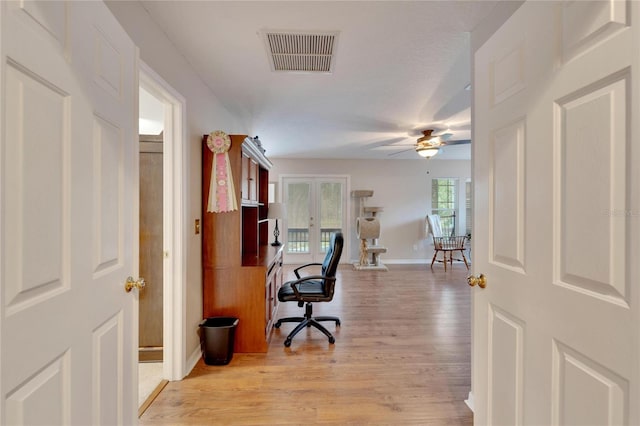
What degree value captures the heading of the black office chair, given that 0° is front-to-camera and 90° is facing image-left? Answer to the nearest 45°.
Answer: approximately 90°

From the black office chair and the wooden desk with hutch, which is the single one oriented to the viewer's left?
the black office chair

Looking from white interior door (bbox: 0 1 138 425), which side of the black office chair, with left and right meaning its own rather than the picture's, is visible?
left

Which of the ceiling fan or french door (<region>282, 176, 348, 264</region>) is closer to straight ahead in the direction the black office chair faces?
the french door

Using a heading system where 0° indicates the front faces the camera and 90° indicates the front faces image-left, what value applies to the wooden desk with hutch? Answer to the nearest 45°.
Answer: approximately 270°

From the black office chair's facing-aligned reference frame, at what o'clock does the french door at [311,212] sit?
The french door is roughly at 3 o'clock from the black office chair.

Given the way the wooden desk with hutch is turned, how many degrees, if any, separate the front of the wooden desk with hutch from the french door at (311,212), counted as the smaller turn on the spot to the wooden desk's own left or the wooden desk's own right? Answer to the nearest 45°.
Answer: approximately 90° to the wooden desk's own left

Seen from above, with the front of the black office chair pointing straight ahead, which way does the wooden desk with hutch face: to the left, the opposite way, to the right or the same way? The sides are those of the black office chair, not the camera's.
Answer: the opposite way
